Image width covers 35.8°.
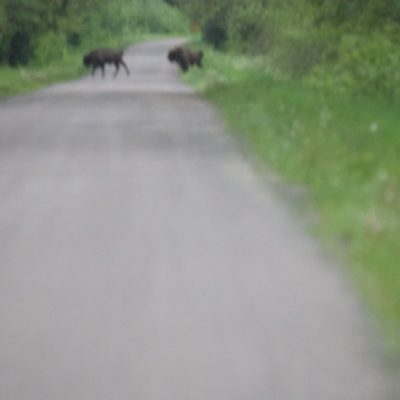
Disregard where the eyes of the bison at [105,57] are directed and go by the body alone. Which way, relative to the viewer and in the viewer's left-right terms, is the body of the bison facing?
facing to the left of the viewer

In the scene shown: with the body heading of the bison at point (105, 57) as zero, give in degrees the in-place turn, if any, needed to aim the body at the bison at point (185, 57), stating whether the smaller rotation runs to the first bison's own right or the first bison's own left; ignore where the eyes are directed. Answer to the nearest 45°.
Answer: approximately 180°

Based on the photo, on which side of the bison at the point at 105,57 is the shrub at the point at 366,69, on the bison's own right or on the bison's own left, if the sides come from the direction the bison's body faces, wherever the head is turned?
on the bison's own left

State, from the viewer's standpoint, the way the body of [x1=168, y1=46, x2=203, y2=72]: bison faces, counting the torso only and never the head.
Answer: to the viewer's left

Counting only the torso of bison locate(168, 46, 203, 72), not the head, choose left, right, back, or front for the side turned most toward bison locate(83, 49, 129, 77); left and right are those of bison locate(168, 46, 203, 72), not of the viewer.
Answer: front
